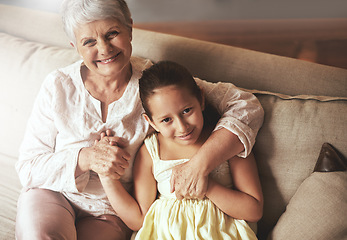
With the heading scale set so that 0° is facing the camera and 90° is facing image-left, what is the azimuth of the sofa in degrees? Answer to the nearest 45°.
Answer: approximately 0°

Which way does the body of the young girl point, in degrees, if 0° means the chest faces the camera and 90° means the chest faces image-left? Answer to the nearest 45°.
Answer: approximately 0°
